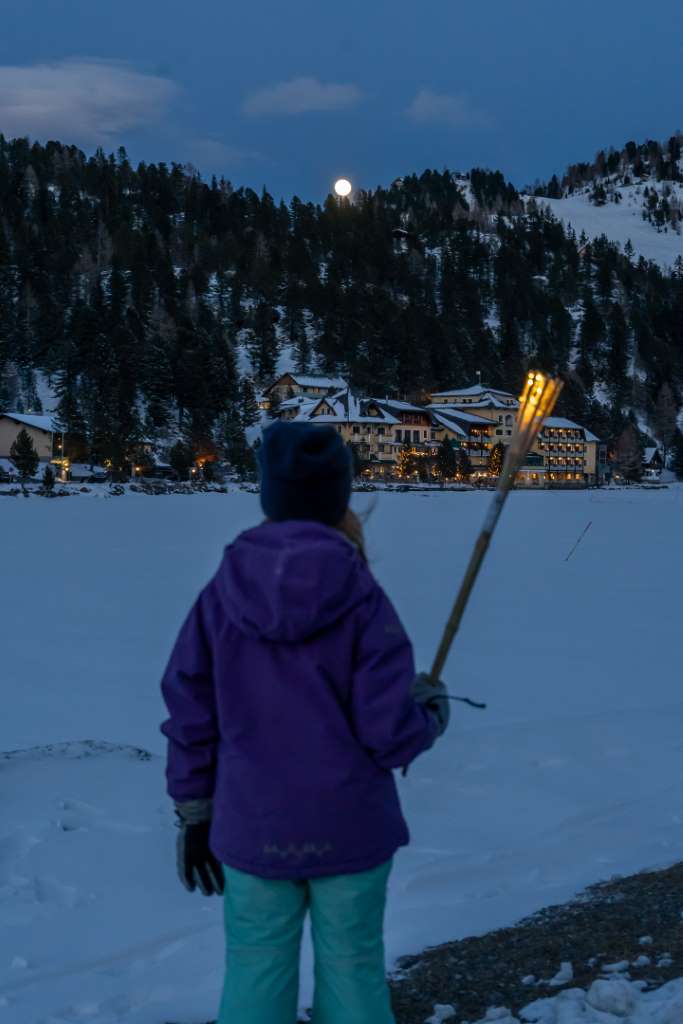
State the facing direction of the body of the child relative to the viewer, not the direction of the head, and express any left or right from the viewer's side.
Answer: facing away from the viewer

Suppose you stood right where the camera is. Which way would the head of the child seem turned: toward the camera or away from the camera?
away from the camera
